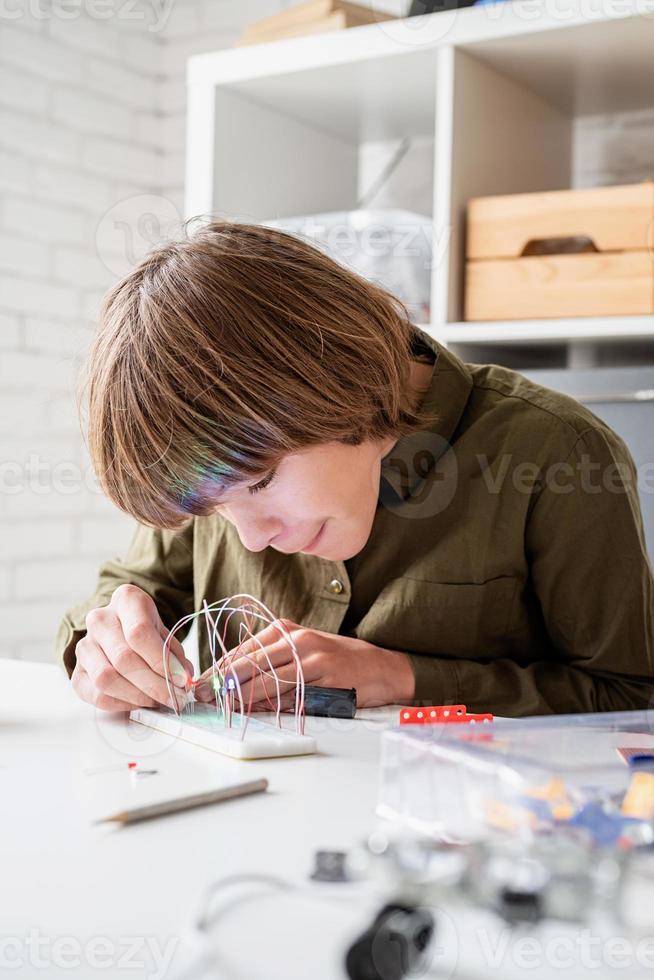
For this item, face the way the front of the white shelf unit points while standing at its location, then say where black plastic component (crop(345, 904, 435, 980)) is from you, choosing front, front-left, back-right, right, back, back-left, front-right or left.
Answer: front-left

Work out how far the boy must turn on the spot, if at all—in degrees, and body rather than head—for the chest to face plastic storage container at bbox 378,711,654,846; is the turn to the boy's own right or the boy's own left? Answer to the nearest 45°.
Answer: approximately 45° to the boy's own left

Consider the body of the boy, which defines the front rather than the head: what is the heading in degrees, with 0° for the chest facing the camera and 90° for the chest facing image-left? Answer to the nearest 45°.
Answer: approximately 45°

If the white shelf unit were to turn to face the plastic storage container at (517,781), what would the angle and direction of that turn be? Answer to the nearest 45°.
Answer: approximately 45° to its left

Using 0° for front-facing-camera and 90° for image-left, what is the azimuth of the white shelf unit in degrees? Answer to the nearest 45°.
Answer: approximately 45°
